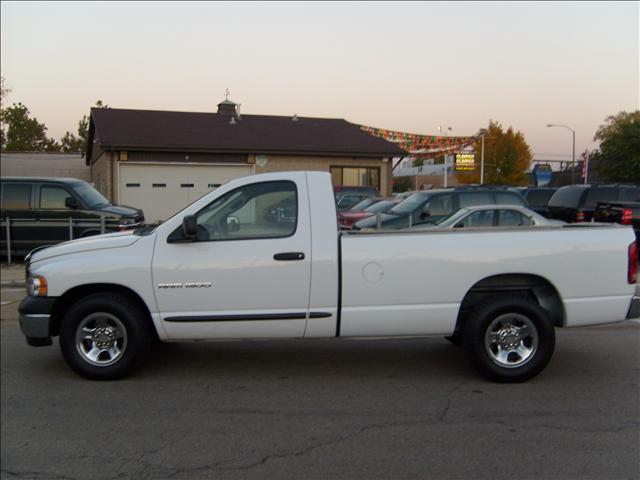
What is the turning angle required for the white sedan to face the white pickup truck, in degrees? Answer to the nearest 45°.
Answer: approximately 90° to its left

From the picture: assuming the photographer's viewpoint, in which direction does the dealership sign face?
facing the viewer

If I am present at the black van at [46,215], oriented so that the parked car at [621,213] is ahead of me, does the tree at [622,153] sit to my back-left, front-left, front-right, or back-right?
front-left

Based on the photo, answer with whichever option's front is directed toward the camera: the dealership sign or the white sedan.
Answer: the dealership sign

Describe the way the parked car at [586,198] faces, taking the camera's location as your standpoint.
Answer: facing away from the viewer and to the right of the viewer

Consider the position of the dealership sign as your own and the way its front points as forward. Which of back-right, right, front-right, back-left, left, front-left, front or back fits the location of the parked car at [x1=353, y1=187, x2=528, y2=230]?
front

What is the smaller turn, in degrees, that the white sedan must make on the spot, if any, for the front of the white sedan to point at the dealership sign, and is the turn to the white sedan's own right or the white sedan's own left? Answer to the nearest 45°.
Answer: approximately 90° to the white sedan's own right

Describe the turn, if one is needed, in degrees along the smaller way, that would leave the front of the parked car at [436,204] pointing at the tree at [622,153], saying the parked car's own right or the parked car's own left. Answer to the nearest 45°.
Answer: approximately 135° to the parked car's own right

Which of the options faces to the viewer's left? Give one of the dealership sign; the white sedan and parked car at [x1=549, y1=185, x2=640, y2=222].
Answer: the white sedan

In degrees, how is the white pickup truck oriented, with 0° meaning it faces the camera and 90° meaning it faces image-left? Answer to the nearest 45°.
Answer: approximately 90°

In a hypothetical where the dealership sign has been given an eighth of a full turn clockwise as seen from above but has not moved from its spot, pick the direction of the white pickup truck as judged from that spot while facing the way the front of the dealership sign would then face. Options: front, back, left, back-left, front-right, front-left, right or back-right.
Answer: front-left

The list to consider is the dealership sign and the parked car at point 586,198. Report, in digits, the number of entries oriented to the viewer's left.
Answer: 0

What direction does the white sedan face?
to the viewer's left

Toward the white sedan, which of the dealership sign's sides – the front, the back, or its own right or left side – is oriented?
front
